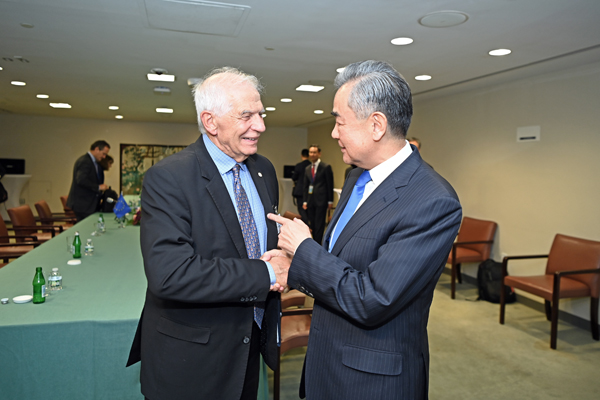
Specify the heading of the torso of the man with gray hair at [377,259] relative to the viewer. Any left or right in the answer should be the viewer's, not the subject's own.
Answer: facing the viewer and to the left of the viewer

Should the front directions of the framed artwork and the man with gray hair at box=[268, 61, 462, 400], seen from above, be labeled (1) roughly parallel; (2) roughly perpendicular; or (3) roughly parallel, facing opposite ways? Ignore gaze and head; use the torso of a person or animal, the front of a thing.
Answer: roughly perpendicular

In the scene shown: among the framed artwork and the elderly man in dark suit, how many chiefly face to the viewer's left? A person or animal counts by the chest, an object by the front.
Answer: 0

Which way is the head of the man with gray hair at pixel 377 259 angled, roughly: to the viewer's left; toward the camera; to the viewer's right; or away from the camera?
to the viewer's left

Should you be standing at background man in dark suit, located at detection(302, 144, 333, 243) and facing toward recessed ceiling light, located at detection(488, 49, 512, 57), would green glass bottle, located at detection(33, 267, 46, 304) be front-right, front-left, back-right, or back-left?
front-right

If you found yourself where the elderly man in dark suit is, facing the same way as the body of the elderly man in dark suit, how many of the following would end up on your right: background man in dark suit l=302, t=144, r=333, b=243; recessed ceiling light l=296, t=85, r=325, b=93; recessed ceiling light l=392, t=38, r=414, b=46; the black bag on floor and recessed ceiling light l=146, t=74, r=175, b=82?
0

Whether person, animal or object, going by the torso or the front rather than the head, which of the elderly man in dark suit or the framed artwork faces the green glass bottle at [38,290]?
the framed artwork

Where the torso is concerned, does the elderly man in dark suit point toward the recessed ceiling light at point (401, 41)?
no

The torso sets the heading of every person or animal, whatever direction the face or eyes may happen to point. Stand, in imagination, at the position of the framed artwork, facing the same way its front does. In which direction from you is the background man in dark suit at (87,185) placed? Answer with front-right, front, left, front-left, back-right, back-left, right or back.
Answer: front

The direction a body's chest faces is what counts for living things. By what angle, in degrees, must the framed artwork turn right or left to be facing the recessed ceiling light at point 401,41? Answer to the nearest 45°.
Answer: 0° — it already faces it

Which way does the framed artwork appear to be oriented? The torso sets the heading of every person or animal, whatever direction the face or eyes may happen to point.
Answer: toward the camera

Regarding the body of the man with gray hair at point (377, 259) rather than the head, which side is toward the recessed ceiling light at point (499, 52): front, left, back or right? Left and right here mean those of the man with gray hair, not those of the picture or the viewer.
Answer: back

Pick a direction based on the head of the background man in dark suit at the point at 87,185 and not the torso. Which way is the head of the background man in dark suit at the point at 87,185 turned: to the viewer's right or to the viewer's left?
to the viewer's right

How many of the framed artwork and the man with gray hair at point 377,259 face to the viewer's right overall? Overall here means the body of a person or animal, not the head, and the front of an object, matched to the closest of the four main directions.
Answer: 0

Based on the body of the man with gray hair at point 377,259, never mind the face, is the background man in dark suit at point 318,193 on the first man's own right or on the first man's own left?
on the first man's own right

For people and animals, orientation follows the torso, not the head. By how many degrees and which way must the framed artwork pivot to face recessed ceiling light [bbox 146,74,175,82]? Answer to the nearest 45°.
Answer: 0° — it already faces it

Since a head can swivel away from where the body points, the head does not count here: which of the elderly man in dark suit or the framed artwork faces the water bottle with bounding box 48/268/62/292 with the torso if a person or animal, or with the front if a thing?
the framed artwork
